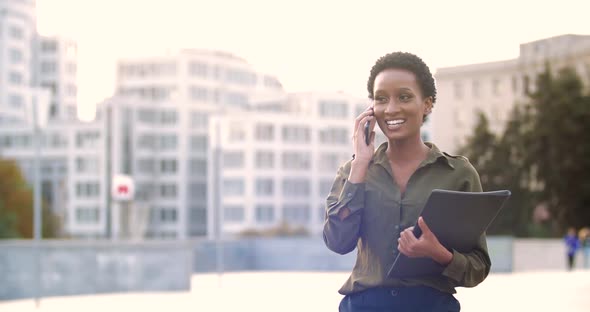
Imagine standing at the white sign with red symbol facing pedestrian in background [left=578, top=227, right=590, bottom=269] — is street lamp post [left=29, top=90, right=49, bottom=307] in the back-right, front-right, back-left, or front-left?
front-right

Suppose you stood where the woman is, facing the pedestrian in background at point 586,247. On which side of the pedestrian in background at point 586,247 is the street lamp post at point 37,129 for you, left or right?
left

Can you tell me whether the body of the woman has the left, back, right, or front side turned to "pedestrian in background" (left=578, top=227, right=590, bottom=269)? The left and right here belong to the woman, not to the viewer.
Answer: back

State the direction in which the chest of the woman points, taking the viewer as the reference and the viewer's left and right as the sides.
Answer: facing the viewer

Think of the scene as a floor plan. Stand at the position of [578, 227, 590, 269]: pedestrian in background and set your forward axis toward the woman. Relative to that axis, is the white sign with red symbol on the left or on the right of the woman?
right

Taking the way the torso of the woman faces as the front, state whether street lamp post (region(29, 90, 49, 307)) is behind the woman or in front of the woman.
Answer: behind

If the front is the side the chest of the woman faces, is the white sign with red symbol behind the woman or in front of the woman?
behind
